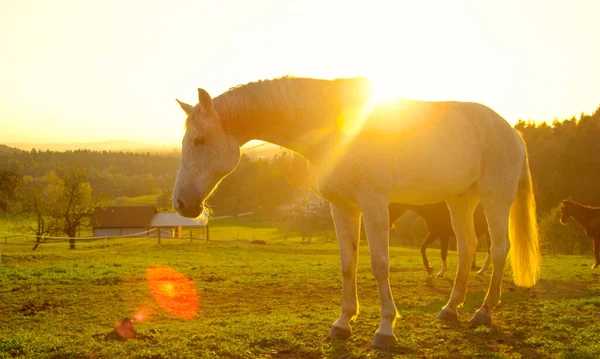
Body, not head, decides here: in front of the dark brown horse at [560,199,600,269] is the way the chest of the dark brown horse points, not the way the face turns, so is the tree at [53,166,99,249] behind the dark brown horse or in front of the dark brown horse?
in front

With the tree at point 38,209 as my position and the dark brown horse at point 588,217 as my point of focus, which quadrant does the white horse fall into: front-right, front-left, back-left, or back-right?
front-right

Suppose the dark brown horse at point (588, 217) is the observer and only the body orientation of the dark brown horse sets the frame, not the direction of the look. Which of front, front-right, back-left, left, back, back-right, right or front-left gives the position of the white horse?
left

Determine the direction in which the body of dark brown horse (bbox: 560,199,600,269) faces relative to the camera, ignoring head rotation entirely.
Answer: to the viewer's left

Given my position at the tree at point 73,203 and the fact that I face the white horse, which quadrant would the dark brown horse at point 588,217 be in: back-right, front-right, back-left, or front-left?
front-left
